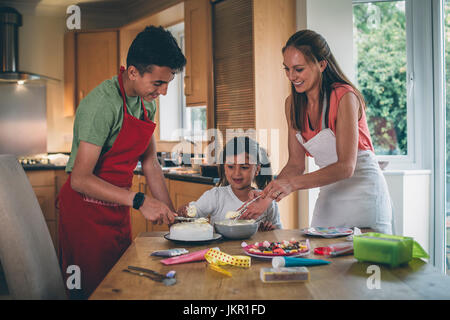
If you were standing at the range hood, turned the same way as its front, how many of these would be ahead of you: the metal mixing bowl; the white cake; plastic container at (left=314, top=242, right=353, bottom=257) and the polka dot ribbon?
4

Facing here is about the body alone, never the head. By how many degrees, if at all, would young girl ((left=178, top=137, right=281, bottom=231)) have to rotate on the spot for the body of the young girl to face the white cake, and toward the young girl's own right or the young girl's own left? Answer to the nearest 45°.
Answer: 0° — they already face it

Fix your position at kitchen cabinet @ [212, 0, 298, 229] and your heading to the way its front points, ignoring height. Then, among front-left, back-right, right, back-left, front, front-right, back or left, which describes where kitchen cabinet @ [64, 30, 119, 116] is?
right

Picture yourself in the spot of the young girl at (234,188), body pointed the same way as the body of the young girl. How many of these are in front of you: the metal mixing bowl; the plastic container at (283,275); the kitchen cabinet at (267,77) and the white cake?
3

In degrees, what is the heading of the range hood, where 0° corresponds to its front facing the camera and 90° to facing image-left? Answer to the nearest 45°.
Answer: approximately 0°

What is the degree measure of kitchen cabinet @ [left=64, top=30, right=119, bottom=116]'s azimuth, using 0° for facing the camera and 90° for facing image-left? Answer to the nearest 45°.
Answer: approximately 0°

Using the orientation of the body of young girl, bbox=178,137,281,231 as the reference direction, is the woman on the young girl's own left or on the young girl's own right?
on the young girl's own left

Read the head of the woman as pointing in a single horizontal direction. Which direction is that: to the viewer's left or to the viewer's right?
to the viewer's left

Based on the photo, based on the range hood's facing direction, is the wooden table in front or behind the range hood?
in front

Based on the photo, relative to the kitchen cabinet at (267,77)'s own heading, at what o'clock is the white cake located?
The white cake is roughly at 11 o'clock from the kitchen cabinet.

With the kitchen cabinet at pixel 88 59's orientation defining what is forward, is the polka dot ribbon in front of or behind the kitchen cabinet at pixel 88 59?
in front

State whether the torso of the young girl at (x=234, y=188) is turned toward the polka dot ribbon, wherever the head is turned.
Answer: yes
